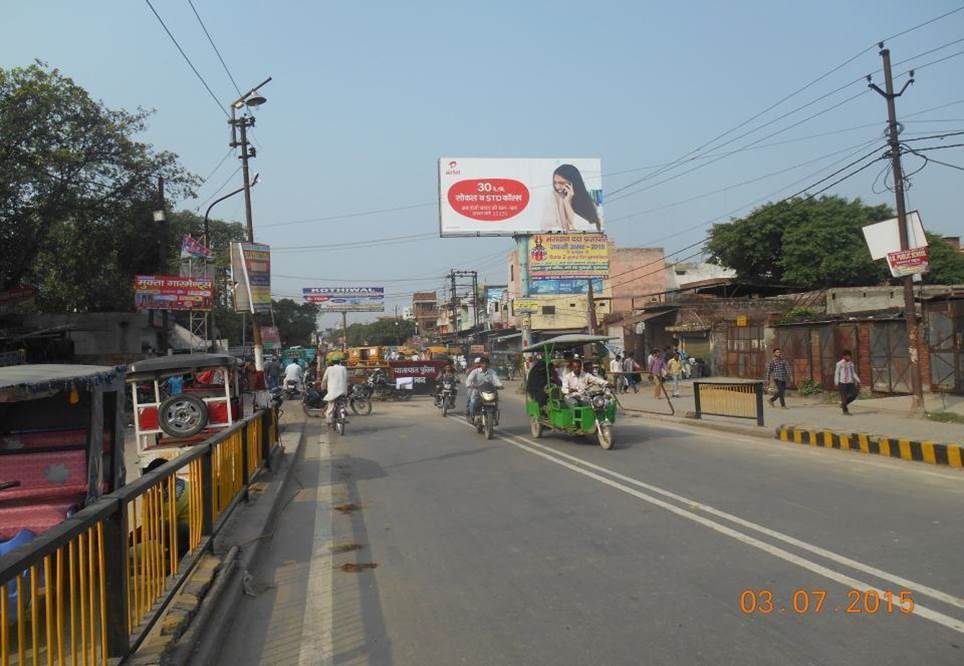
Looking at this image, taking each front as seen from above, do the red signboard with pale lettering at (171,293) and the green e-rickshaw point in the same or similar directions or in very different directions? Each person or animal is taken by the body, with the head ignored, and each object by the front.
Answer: same or similar directions

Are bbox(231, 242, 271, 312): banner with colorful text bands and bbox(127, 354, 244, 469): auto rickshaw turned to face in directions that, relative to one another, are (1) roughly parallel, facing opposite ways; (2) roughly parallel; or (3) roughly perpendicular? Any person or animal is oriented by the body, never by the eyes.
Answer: roughly parallel, facing opposite ways

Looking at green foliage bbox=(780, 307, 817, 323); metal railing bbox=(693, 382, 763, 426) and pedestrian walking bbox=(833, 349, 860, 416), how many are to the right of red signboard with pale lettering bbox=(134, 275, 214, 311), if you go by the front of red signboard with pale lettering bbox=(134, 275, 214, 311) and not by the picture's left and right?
0

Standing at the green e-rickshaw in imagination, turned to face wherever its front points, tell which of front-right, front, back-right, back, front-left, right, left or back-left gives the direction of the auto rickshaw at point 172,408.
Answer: right

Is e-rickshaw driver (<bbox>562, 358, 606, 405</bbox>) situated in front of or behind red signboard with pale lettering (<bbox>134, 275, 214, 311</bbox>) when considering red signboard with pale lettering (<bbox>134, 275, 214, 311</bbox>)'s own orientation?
in front

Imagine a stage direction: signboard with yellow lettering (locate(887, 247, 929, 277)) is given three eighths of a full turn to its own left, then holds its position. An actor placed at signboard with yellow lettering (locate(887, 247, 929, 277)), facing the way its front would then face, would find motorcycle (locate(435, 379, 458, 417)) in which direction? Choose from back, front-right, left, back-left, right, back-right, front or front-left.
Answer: back-left

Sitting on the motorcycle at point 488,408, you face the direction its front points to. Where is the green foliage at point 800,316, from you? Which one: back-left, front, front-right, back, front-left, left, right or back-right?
back-left

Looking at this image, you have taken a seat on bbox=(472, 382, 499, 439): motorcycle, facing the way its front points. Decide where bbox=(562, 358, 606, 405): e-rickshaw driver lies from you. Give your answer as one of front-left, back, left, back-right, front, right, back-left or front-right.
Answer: front-left

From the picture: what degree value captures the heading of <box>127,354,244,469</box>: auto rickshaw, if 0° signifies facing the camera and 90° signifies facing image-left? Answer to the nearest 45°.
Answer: approximately 180°

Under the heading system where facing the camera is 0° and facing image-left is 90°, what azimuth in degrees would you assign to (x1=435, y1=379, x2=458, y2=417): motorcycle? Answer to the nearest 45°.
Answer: approximately 0°

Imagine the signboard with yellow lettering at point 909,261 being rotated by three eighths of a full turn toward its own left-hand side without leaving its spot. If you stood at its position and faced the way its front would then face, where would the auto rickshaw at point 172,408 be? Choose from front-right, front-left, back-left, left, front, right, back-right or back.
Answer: back

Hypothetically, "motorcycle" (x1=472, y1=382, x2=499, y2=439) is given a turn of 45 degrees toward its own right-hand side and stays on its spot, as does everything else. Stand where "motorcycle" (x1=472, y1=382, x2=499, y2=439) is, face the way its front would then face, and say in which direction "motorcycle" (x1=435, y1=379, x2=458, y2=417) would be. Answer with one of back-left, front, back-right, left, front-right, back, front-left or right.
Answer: back-right

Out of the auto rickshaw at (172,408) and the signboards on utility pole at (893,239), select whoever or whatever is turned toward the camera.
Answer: the signboards on utility pole

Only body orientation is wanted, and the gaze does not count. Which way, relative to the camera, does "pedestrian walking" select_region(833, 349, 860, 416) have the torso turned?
toward the camera

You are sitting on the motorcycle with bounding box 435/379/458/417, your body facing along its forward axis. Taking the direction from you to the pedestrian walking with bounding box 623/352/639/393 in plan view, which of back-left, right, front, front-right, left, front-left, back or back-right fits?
back-left

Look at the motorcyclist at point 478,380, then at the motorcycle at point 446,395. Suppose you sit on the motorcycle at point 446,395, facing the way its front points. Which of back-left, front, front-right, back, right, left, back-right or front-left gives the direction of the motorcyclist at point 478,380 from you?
front

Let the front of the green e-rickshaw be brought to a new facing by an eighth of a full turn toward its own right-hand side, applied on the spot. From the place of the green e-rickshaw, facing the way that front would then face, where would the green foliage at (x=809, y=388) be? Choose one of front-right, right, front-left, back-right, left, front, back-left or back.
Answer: back-left

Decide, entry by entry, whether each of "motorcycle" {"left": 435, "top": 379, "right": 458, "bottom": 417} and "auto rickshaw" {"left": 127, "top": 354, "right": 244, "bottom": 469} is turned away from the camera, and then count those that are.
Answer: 1

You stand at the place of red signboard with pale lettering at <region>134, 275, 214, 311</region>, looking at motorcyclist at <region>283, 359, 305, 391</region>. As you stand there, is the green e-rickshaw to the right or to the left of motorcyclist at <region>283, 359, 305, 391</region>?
right

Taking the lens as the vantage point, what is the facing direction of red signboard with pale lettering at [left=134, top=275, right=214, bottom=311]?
facing the viewer

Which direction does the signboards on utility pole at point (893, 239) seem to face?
toward the camera

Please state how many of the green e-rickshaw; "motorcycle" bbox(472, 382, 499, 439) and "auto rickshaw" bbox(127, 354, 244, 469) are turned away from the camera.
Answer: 1

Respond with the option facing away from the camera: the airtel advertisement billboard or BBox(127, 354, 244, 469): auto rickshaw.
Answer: the auto rickshaw
